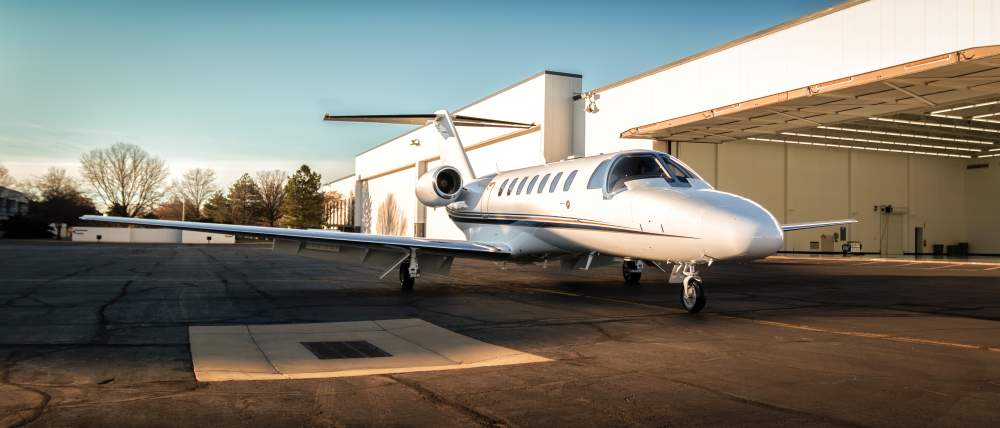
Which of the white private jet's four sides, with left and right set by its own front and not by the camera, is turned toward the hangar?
left

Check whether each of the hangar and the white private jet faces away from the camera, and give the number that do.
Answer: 0

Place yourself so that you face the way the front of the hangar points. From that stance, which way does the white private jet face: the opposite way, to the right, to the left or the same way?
to the left

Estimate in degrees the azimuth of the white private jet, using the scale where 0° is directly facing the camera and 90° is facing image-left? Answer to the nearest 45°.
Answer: approximately 315°

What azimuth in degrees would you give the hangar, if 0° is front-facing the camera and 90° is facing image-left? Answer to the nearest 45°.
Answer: approximately 45°

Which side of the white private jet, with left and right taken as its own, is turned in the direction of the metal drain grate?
right

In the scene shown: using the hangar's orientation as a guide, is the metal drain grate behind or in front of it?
in front
